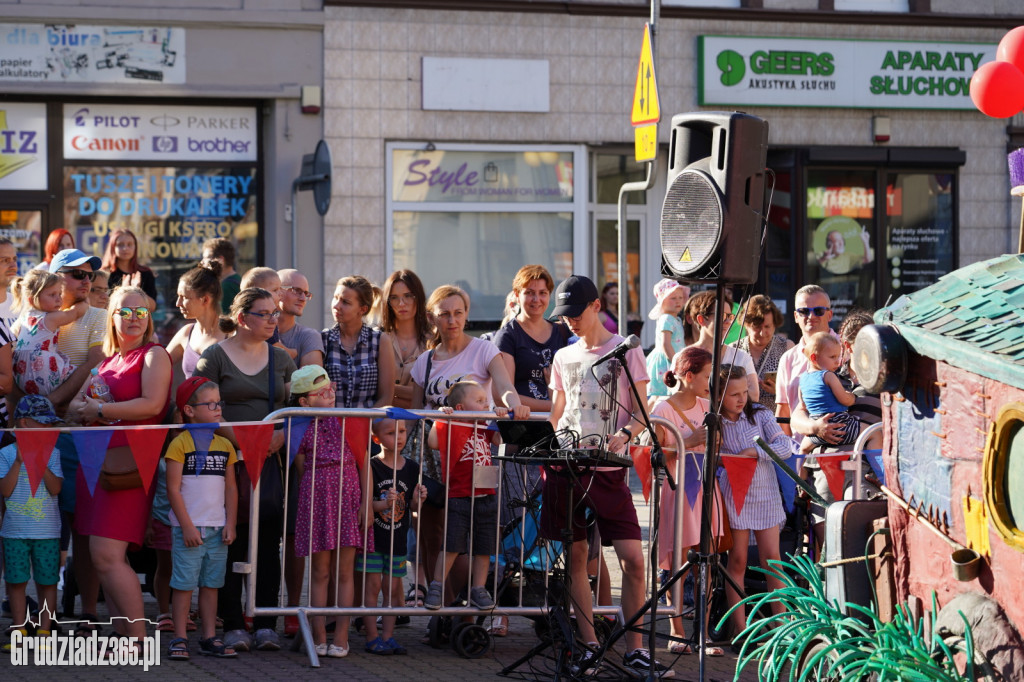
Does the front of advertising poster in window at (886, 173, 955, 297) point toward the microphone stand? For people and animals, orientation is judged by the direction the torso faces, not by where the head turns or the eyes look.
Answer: yes

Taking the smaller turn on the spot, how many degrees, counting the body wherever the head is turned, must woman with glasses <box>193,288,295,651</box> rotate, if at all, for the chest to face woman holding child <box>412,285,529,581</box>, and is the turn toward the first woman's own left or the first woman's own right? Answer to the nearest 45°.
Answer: approximately 45° to the first woman's own left

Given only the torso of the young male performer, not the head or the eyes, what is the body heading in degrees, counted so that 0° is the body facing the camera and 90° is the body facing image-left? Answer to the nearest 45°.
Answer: approximately 0°

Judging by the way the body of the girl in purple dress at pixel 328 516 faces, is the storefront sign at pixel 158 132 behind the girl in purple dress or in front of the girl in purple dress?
behind

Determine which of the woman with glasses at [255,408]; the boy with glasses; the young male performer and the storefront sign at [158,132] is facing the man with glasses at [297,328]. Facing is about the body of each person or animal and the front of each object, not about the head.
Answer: the storefront sign

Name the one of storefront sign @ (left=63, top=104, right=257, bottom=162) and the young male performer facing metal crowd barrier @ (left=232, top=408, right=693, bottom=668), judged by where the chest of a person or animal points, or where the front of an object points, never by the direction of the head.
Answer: the storefront sign

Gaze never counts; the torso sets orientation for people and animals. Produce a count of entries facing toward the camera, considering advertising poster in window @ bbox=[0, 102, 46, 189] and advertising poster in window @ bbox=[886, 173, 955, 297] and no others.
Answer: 2

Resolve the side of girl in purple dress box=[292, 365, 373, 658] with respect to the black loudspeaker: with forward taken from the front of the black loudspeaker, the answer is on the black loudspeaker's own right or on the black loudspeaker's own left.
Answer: on the black loudspeaker's own right
